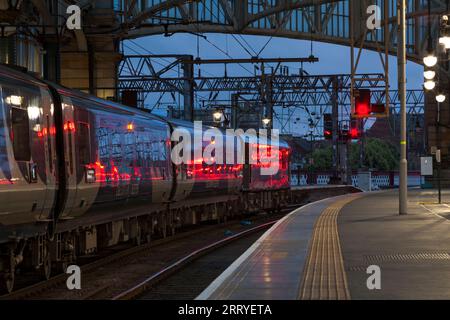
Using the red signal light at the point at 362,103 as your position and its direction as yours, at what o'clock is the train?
The train is roughly at 1 o'clock from the red signal light.

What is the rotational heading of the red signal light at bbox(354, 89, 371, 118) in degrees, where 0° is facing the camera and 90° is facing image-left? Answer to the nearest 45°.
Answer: approximately 0°

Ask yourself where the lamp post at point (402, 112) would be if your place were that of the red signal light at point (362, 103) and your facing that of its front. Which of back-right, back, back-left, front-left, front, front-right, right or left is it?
front

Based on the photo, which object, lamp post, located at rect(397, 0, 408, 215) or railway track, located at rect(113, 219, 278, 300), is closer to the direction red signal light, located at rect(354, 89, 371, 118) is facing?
the railway track
